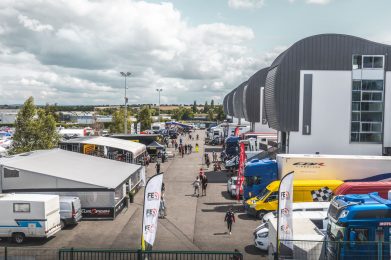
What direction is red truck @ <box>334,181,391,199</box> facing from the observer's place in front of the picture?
facing to the left of the viewer

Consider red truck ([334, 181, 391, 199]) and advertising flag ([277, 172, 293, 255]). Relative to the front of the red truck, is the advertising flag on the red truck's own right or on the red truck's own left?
on the red truck's own left

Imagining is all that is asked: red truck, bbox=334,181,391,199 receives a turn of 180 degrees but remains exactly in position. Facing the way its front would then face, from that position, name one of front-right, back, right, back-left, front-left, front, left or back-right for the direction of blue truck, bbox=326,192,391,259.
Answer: right

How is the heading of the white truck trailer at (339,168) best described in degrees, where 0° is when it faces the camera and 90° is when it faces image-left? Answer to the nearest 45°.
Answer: approximately 90°

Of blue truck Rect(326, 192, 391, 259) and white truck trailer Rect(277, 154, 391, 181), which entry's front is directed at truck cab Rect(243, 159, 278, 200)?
the white truck trailer

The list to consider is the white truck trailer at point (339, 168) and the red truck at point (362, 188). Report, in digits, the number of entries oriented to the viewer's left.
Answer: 2

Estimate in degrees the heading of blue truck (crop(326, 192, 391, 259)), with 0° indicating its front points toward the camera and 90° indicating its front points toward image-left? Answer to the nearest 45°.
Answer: approximately 45°

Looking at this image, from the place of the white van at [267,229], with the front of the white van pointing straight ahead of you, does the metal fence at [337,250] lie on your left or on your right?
on your left

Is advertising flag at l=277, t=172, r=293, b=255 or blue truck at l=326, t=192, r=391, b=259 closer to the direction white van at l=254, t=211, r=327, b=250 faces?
the advertising flag

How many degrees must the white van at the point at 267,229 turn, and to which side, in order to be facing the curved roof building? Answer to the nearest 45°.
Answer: approximately 135° to its right

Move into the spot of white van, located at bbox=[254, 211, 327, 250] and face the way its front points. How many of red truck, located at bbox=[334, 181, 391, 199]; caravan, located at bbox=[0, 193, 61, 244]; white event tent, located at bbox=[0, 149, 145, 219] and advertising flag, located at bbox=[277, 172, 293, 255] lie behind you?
1

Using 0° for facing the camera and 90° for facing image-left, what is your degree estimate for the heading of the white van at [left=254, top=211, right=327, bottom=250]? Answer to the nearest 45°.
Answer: approximately 45°

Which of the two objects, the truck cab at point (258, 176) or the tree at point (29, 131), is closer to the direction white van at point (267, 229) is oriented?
the tree

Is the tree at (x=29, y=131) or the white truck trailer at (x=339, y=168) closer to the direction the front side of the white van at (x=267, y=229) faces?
the tree
